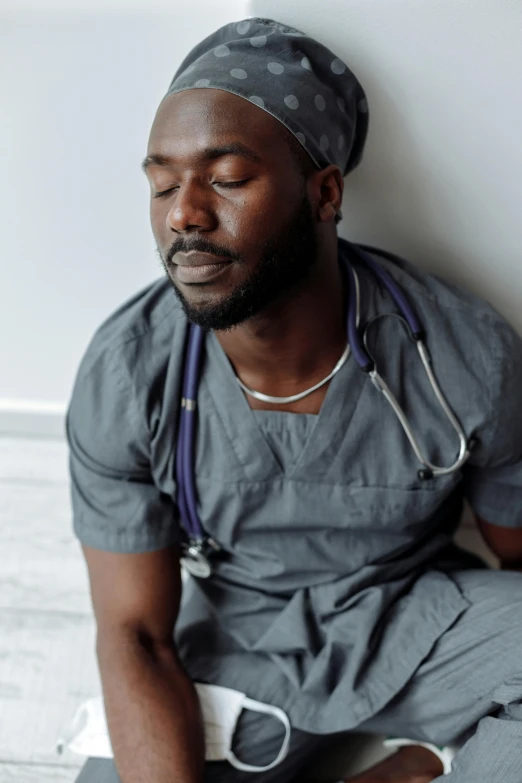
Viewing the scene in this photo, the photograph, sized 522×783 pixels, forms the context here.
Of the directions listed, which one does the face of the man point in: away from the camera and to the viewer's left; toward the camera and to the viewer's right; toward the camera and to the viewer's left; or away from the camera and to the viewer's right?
toward the camera and to the viewer's left

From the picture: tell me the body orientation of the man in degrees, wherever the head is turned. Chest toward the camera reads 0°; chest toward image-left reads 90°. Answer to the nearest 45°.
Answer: approximately 0°
